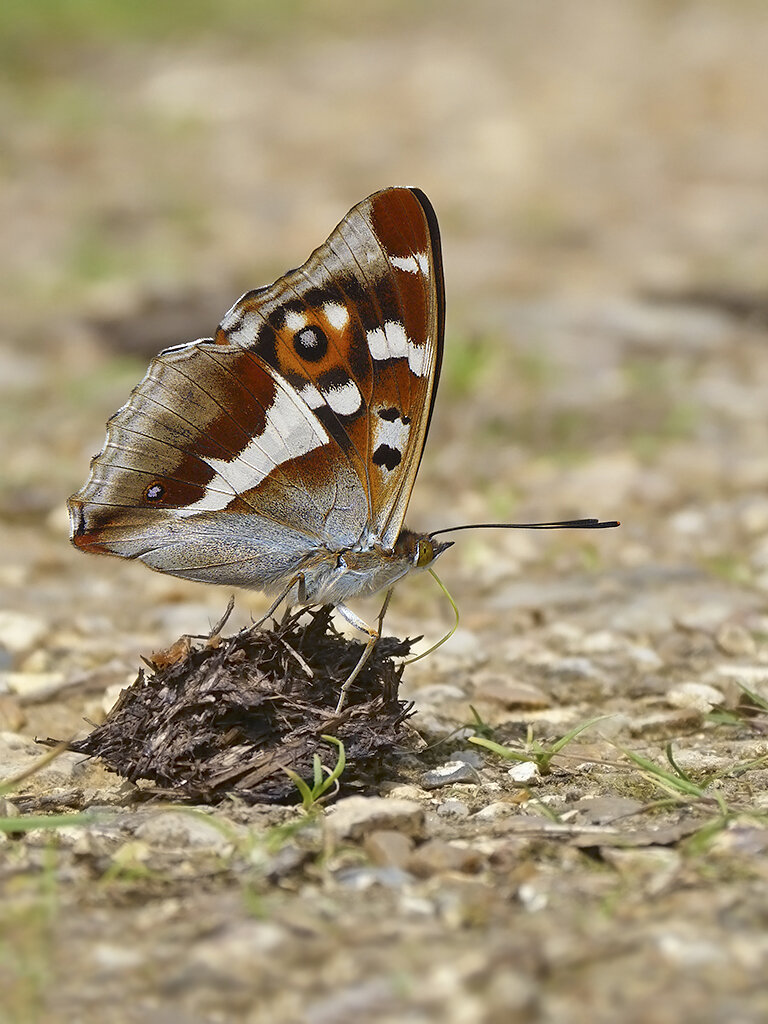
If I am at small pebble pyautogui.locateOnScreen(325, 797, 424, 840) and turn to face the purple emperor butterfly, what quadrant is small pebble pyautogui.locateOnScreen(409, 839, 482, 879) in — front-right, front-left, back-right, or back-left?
back-right

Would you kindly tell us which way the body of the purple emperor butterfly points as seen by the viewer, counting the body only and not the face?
to the viewer's right

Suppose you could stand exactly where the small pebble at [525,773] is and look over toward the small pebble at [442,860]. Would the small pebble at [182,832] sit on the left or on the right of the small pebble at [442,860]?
right

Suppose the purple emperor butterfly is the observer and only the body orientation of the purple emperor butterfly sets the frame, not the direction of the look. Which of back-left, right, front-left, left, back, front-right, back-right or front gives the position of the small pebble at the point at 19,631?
back-left
